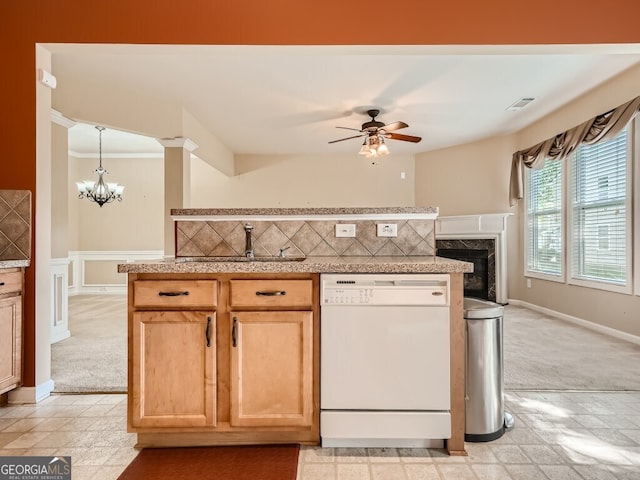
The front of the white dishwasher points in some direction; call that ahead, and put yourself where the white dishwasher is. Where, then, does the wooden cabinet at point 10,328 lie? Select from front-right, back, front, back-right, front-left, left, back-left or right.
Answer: right

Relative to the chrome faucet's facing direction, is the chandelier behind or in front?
behind

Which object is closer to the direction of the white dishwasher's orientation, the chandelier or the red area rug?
the red area rug

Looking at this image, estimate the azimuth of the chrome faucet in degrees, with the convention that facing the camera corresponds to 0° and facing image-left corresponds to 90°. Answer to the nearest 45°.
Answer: approximately 0°

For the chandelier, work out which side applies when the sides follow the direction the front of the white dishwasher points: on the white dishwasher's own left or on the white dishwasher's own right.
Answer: on the white dishwasher's own right

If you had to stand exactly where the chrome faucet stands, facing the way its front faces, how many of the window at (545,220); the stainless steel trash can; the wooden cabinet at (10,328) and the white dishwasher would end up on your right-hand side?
1

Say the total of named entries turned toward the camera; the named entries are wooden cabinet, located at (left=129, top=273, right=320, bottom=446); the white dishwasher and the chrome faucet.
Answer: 3

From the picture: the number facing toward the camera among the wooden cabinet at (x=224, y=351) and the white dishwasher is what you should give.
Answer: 2

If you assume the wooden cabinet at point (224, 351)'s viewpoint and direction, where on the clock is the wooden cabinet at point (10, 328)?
the wooden cabinet at point (10, 328) is roughly at 4 o'clock from the wooden cabinet at point (224, 351).

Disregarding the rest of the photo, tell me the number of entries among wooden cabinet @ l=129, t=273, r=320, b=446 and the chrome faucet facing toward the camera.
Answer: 2
